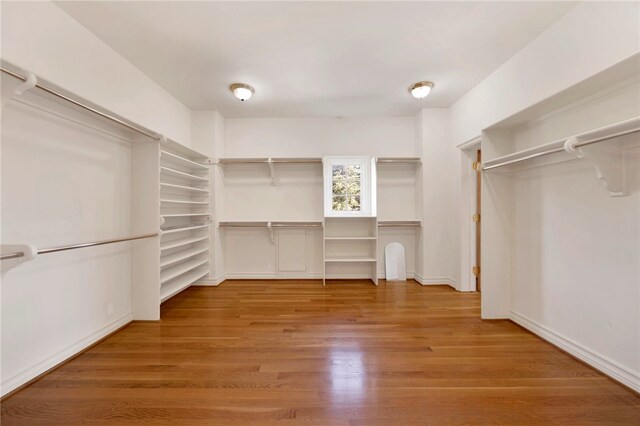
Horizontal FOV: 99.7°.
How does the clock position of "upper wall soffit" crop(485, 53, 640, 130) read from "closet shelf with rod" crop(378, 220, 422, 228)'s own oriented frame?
The upper wall soffit is roughly at 11 o'clock from the closet shelf with rod.

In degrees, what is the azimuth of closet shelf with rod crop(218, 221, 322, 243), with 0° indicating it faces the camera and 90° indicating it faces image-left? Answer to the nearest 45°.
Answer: approximately 0°

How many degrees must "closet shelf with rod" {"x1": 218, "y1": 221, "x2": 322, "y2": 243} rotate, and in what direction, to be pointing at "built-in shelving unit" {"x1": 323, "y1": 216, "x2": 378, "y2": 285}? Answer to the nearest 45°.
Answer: approximately 90° to its left

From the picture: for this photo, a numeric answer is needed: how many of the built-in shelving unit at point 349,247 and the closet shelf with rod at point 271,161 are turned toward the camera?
2

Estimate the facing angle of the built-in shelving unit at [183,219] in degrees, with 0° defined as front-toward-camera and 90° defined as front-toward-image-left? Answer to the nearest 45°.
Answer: approximately 315°

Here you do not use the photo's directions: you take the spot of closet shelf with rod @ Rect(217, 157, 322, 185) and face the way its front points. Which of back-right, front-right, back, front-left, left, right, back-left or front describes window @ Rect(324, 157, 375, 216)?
left

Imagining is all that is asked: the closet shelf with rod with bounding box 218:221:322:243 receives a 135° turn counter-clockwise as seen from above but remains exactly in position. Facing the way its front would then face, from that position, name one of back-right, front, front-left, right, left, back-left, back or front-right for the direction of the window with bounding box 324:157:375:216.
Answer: front-right

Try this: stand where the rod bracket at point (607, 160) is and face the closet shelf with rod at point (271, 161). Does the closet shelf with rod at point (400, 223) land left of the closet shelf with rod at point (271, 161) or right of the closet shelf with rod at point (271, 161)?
right

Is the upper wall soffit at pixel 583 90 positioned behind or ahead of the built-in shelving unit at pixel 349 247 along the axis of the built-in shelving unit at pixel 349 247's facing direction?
ahead

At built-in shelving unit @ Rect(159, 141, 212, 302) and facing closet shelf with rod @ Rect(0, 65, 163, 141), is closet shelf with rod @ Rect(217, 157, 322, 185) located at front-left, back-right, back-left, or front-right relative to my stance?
back-left

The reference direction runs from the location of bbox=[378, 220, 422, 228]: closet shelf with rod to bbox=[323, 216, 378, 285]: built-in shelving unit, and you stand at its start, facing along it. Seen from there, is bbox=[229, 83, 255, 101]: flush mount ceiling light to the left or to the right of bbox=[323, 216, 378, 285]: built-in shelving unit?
left

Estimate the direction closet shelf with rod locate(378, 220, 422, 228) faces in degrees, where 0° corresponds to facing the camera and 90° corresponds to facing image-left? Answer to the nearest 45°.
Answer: approximately 0°

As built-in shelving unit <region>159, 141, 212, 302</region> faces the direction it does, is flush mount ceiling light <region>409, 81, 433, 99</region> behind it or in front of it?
in front

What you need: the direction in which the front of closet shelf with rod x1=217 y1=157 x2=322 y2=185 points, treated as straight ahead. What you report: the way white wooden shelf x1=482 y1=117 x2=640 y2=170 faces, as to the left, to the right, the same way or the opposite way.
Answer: to the right
